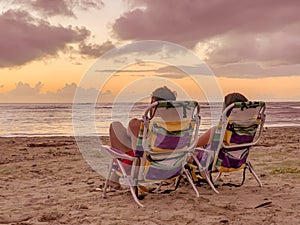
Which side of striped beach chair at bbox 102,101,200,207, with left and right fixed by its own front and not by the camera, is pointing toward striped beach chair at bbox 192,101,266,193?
right

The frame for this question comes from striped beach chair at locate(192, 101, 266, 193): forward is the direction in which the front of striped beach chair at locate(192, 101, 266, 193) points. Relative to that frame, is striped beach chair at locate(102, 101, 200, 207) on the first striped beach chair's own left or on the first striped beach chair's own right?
on the first striped beach chair's own left

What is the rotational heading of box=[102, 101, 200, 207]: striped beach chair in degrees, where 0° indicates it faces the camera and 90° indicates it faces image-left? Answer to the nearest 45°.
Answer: approximately 135°

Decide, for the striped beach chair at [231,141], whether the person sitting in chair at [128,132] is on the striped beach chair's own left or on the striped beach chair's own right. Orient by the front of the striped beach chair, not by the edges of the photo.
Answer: on the striped beach chair's own left

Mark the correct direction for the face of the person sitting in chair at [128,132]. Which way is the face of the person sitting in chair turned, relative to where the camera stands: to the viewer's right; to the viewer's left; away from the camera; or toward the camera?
away from the camera

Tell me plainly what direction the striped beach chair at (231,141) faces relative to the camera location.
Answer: facing away from the viewer and to the left of the viewer
